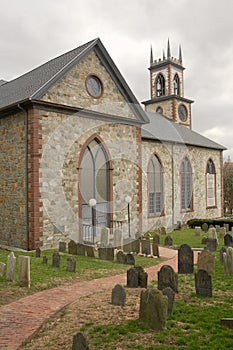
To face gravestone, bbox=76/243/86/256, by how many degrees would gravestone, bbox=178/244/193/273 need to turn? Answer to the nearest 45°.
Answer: approximately 135° to its right

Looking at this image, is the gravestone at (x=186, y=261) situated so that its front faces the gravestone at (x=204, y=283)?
yes

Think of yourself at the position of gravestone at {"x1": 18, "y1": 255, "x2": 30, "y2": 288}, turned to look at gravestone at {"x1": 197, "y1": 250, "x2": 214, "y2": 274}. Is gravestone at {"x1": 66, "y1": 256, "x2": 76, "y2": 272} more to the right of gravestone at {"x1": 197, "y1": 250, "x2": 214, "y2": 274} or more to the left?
left

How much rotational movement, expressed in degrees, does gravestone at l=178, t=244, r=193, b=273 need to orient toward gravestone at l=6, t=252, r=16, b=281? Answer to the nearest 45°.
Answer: approximately 90° to its right

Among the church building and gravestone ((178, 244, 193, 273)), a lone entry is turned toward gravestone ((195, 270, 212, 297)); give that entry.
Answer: gravestone ((178, 244, 193, 273))

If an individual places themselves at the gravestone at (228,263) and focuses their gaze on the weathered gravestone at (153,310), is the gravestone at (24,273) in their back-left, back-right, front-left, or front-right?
front-right

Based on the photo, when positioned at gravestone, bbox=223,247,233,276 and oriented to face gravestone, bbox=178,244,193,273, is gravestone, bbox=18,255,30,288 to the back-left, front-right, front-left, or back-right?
front-left

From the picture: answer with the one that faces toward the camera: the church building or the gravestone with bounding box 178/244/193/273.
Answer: the gravestone

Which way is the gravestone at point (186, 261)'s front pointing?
toward the camera

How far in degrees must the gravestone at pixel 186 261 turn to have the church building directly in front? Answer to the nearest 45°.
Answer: approximately 135° to its right

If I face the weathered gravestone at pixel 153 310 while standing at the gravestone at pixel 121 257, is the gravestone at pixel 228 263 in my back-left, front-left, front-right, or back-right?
front-left

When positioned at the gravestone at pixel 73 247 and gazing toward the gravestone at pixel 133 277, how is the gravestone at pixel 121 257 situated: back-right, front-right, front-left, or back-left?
front-left

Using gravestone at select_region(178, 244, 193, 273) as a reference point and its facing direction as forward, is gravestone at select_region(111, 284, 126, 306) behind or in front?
in front
